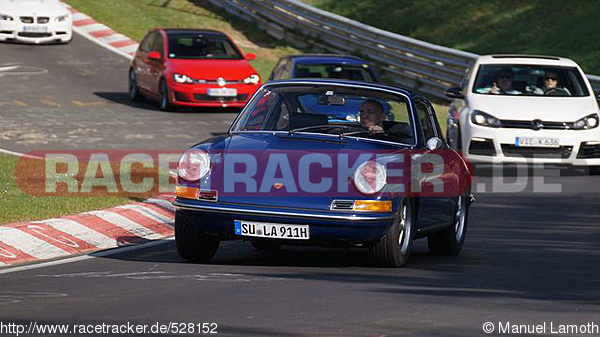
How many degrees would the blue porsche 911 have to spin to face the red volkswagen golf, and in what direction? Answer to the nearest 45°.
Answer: approximately 135° to its right

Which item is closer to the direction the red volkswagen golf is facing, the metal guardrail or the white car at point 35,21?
the metal guardrail

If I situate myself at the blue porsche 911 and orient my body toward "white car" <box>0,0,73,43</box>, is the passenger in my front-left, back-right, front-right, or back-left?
front-right

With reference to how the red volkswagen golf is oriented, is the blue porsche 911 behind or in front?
in front

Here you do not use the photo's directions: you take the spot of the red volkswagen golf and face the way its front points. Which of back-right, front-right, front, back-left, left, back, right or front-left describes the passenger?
front

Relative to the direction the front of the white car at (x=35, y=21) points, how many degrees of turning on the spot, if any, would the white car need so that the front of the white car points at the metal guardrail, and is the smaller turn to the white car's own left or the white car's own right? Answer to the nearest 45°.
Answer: approximately 90° to the white car's own left

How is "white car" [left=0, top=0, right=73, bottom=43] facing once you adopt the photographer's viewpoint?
facing the viewer

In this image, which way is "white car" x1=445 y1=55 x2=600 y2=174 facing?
toward the camera

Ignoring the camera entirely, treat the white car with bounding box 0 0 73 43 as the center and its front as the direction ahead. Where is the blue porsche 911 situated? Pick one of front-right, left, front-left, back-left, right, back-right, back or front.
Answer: front

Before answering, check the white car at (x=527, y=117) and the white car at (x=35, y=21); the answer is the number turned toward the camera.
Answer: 2

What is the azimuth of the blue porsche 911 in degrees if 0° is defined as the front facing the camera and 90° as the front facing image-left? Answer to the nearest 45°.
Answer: approximately 45°

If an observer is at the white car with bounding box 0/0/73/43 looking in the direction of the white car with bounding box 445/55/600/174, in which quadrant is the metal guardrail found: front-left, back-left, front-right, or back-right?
front-left

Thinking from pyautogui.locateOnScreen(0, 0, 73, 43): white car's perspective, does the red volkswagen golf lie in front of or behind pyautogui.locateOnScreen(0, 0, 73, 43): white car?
in front

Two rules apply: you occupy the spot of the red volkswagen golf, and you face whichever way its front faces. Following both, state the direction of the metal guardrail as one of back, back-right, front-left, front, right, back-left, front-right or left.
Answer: left
